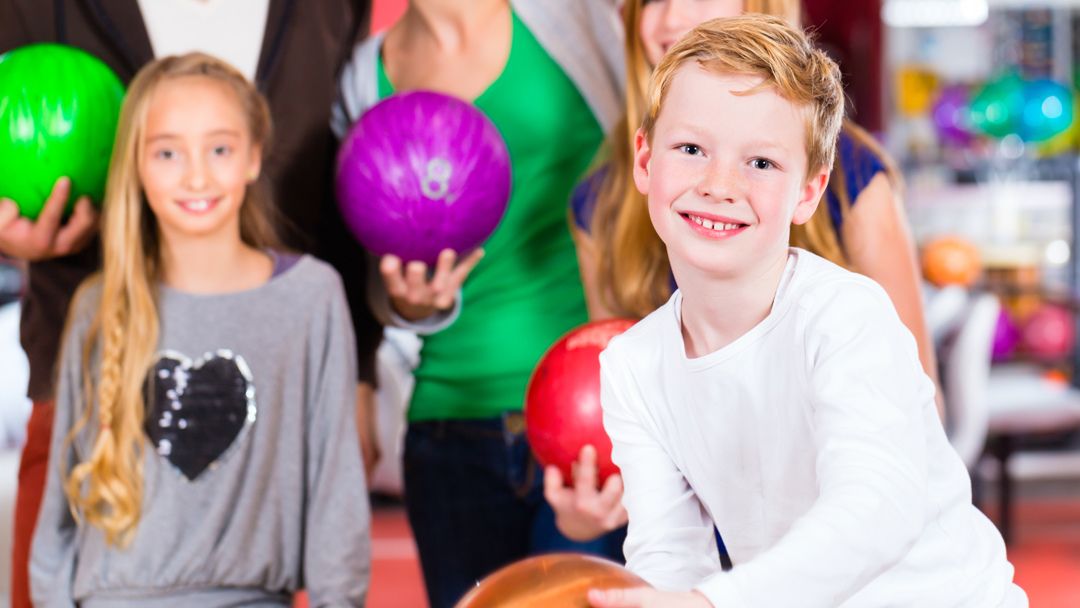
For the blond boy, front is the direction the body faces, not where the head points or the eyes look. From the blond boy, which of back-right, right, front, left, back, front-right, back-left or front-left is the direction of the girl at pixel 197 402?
right

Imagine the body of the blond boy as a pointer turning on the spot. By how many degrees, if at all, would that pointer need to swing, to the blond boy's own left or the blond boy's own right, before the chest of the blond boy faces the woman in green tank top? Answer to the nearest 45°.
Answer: approximately 90° to the blond boy's own right

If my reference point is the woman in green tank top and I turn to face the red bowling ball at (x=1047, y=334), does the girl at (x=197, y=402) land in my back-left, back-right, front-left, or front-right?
back-left

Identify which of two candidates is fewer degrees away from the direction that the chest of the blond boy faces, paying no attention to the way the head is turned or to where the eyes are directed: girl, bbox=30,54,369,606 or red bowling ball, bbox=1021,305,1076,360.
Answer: the girl

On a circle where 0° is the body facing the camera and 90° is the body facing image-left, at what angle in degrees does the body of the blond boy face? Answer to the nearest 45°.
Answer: approximately 45°

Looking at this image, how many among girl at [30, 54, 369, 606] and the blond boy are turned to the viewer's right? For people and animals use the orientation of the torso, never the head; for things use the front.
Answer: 0

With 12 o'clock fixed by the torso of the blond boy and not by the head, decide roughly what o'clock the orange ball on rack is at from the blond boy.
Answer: The orange ball on rack is roughly at 5 o'clock from the blond boy.
